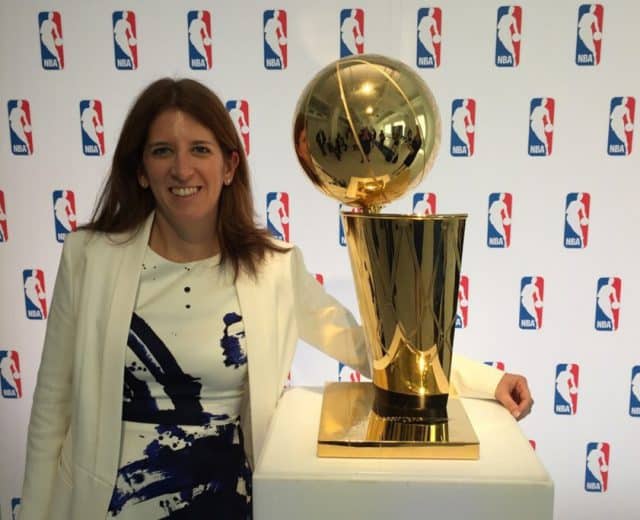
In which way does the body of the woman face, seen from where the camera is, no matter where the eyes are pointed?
toward the camera
